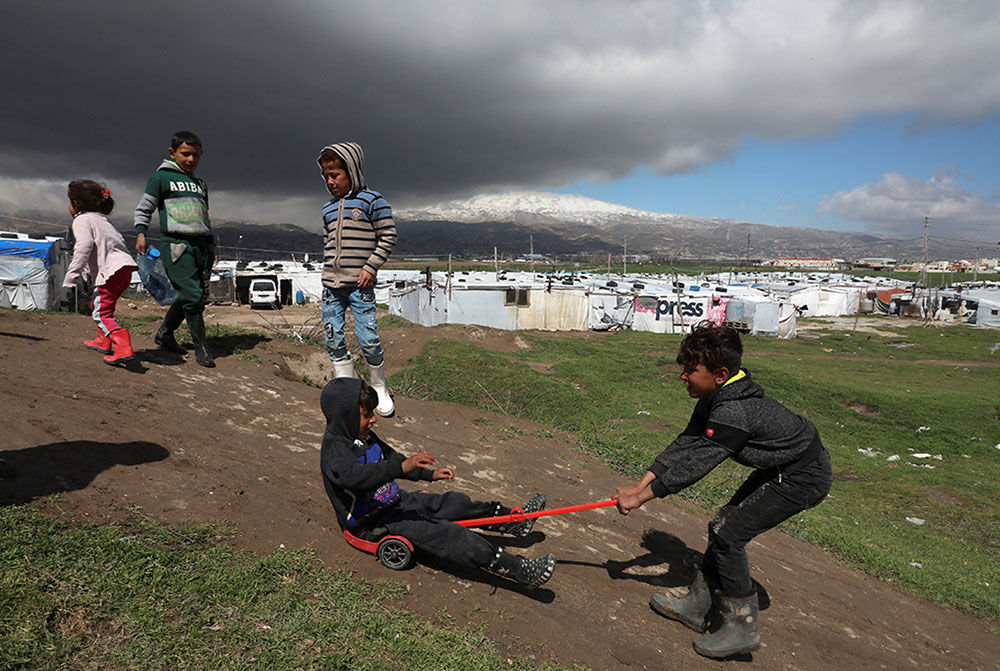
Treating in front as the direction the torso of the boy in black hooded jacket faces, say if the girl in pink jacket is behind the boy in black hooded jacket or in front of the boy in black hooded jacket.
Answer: in front

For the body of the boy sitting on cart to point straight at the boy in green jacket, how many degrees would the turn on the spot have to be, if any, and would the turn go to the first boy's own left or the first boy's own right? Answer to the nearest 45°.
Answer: approximately 135° to the first boy's own left

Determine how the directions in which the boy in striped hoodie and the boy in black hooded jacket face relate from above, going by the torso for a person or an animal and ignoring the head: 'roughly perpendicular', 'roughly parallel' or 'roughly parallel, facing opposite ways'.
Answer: roughly perpendicular

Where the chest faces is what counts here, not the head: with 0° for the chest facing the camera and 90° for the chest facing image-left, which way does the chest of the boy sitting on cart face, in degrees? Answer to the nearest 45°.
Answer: approximately 270°

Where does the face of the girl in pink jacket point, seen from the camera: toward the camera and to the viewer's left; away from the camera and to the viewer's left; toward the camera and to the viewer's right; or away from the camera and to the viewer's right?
away from the camera and to the viewer's left

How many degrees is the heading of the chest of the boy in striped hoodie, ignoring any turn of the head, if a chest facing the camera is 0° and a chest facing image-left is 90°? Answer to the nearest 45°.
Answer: approximately 45°

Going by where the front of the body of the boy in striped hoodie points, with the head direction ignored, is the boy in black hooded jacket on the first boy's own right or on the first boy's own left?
on the first boy's own left

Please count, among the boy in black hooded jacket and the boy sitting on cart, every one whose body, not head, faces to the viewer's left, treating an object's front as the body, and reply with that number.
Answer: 1

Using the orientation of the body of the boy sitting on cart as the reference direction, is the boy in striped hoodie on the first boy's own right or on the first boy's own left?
on the first boy's own left

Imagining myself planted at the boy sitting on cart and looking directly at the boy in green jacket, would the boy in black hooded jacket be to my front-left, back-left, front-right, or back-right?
back-right

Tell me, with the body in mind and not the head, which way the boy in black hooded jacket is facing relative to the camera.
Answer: to the viewer's left

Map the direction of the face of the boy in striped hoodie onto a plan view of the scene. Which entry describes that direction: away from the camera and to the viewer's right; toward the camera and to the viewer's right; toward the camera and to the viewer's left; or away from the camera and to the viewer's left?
toward the camera and to the viewer's left

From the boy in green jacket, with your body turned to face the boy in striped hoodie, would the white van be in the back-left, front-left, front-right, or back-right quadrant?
back-left

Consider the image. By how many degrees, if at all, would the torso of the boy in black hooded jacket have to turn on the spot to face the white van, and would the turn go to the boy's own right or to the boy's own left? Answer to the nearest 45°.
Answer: approximately 45° to the boy's own right

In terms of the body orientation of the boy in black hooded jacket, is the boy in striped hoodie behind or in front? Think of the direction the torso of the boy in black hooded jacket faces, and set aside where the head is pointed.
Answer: in front
